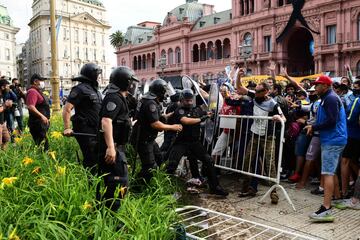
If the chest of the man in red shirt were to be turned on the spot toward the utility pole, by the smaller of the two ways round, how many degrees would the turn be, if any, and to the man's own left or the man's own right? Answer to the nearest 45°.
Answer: approximately 90° to the man's own left

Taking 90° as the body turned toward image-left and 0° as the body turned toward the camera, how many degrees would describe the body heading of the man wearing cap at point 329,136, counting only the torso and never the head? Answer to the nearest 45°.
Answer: approximately 90°

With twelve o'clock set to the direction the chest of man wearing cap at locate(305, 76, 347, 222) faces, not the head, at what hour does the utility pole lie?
The utility pole is roughly at 1 o'clock from the man wearing cap.

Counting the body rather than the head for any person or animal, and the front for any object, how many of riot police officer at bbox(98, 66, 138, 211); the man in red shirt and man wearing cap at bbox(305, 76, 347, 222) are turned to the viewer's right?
2

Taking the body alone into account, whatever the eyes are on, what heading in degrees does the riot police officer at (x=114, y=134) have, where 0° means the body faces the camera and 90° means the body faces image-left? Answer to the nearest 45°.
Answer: approximately 270°

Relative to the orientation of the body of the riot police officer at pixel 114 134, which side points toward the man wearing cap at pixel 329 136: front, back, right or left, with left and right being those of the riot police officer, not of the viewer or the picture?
front

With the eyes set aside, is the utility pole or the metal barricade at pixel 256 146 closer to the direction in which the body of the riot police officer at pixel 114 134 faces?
the metal barricade

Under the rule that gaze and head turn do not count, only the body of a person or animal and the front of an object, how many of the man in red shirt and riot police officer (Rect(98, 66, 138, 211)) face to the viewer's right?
2

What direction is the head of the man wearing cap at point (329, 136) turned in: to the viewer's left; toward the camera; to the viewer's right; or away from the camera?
to the viewer's left

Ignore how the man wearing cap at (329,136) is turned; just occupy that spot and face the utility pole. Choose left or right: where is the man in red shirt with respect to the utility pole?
left

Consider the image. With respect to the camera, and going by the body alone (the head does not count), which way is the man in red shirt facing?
to the viewer's right

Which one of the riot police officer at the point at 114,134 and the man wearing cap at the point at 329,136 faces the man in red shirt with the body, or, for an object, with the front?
the man wearing cap
